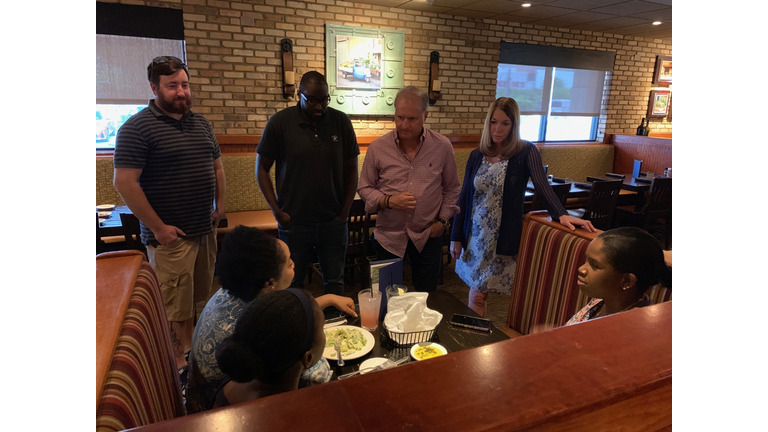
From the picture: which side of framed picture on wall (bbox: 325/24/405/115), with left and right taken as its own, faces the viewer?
front

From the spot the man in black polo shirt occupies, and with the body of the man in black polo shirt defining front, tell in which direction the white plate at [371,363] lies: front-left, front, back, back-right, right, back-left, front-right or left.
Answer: front

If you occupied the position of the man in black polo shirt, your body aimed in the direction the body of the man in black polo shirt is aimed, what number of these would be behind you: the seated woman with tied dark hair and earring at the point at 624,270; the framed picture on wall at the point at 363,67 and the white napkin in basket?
1

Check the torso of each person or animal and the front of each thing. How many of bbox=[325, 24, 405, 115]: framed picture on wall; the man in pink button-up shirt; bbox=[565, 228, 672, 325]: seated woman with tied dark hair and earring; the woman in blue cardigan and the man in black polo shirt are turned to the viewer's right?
0

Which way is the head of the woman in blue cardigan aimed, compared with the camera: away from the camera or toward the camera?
toward the camera

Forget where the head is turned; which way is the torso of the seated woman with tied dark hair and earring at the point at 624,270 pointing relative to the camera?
to the viewer's left

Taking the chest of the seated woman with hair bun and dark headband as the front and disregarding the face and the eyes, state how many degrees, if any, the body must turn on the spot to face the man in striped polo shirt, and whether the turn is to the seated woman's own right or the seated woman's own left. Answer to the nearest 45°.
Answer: approximately 45° to the seated woman's own left

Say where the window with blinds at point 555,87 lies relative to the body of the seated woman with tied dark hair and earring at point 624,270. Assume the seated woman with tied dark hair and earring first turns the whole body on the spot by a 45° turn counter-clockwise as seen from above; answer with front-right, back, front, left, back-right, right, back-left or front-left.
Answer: back-right

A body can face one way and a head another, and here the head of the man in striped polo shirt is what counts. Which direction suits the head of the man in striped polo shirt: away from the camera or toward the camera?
toward the camera

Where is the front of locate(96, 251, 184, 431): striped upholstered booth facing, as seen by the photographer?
facing to the right of the viewer

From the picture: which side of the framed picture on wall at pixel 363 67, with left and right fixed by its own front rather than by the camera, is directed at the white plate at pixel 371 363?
front

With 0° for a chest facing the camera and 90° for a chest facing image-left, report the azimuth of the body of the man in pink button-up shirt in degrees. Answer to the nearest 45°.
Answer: approximately 0°

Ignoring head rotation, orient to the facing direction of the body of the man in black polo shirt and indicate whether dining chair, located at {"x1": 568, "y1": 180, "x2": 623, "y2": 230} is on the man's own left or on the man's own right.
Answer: on the man's own left

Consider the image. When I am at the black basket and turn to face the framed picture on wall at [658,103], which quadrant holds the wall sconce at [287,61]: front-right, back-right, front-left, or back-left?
front-left
